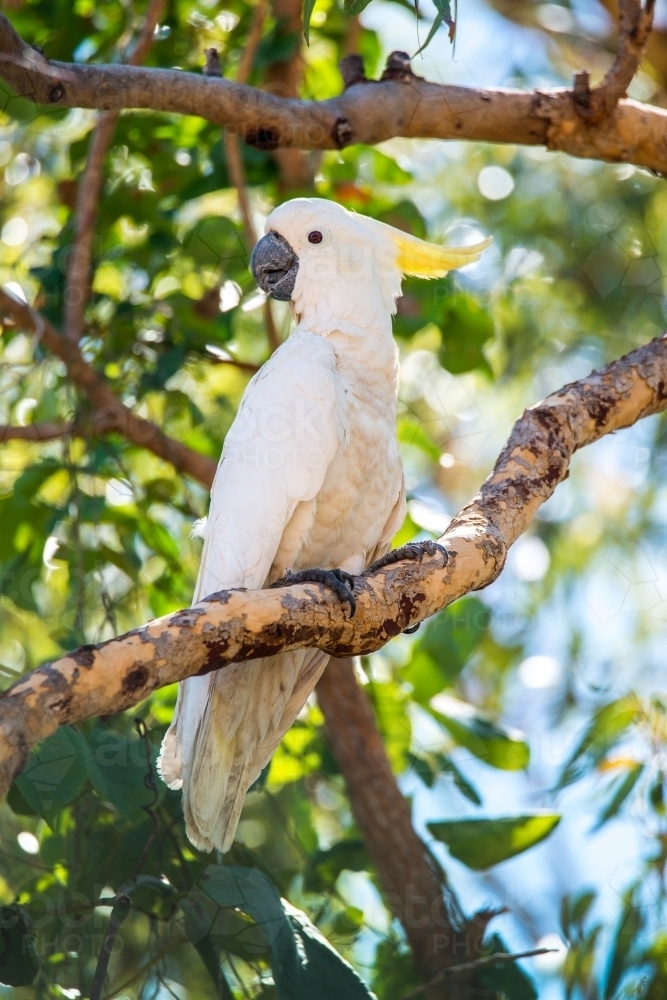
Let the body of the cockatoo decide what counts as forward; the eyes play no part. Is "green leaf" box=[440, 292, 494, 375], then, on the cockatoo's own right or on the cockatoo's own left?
on the cockatoo's own left

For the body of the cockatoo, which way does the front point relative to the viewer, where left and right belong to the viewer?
facing the viewer and to the right of the viewer
